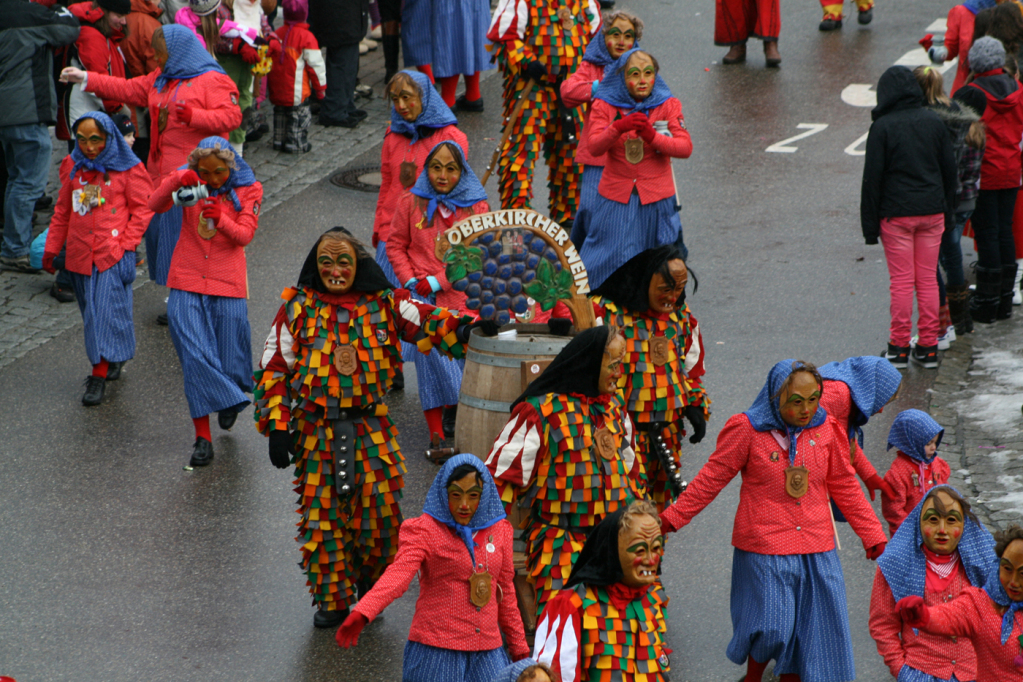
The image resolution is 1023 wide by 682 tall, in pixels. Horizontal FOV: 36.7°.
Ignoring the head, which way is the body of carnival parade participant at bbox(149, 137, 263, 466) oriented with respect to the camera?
toward the camera

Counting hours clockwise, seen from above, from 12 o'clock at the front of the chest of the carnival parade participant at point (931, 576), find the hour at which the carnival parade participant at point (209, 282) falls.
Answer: the carnival parade participant at point (209, 282) is roughly at 4 o'clock from the carnival parade participant at point (931, 576).

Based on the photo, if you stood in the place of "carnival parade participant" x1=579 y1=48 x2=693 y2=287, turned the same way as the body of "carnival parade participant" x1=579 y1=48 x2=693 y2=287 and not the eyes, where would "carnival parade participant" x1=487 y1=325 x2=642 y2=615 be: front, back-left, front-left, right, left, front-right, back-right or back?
front

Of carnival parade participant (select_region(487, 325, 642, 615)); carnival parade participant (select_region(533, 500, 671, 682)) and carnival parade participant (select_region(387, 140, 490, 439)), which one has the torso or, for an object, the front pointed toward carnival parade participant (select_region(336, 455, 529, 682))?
carnival parade participant (select_region(387, 140, 490, 439))

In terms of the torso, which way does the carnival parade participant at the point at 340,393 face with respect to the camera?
toward the camera

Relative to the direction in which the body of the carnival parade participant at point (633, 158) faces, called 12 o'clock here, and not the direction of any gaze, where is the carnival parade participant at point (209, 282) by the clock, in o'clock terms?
the carnival parade participant at point (209, 282) is roughly at 2 o'clock from the carnival parade participant at point (633, 158).

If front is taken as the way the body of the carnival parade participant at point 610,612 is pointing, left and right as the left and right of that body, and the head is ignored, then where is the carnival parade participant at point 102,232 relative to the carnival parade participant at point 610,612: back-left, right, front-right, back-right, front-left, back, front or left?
back

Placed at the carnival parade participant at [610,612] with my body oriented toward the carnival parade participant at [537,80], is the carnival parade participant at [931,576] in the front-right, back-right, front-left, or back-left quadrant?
front-right

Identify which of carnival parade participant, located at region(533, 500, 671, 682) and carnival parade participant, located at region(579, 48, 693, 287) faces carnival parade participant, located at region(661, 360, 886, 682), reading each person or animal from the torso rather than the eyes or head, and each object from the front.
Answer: carnival parade participant, located at region(579, 48, 693, 287)

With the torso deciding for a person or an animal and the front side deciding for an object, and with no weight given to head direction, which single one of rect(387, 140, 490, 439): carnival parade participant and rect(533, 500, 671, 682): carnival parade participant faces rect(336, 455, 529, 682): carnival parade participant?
rect(387, 140, 490, 439): carnival parade participant

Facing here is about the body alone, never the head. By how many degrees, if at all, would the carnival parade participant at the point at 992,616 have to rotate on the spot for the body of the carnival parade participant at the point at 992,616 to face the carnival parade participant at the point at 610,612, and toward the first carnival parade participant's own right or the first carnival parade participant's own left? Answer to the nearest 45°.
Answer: approximately 45° to the first carnival parade participant's own right

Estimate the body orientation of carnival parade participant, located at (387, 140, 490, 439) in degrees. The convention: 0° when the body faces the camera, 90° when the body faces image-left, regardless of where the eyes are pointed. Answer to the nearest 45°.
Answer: approximately 0°

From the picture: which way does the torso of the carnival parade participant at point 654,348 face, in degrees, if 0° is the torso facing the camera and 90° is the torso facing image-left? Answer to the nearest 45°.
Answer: approximately 315°

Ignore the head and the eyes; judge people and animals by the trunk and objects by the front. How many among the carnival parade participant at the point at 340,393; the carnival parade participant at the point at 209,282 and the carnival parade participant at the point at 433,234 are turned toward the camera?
3

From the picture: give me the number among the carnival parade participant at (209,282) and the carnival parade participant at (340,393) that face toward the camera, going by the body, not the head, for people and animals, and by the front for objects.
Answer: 2
